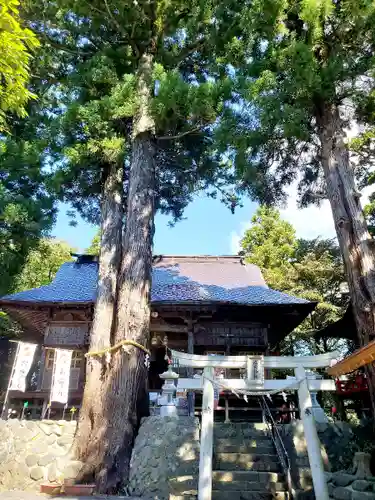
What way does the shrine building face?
toward the camera

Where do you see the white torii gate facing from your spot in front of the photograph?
facing the viewer

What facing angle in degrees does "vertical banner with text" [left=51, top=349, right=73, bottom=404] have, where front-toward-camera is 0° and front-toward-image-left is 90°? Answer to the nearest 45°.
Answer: approximately 0°

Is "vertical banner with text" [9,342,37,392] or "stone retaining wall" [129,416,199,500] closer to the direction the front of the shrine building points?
the stone retaining wall

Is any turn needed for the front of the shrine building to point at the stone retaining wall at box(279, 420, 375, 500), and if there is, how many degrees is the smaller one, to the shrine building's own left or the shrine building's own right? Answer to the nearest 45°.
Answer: approximately 45° to the shrine building's own left

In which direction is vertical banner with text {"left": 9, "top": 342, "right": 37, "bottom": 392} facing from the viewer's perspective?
toward the camera

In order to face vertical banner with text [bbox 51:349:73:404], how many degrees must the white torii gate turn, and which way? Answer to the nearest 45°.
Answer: approximately 135° to its right

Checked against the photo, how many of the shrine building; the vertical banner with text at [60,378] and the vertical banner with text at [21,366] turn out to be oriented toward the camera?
3

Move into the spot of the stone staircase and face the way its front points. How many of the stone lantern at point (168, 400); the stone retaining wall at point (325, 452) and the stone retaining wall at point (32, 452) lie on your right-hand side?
2

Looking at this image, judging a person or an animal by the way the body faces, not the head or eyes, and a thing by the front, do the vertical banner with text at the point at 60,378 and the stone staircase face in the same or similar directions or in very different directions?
same or similar directions

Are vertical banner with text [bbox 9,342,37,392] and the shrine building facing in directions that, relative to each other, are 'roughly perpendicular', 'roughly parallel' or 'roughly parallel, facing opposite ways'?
roughly parallel

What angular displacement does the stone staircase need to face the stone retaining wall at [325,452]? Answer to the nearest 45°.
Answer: approximately 90° to its left
